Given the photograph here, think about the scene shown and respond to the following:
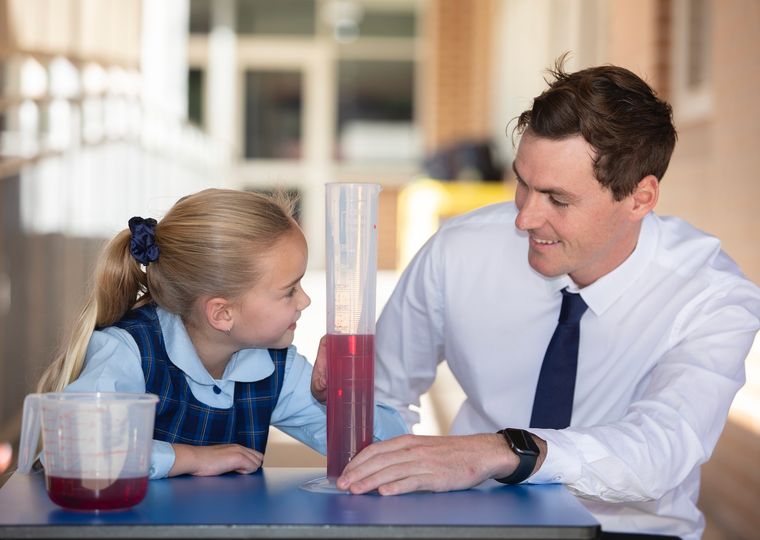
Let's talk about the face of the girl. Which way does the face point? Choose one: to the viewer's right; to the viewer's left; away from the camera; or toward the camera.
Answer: to the viewer's right

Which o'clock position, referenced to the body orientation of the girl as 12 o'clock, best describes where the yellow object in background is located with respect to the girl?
The yellow object in background is roughly at 8 o'clock from the girl.

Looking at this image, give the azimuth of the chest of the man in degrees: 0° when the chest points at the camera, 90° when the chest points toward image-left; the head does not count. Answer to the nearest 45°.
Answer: approximately 45°

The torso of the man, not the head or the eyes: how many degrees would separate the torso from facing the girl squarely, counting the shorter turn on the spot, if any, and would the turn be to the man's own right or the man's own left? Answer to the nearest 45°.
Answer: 0° — they already face them

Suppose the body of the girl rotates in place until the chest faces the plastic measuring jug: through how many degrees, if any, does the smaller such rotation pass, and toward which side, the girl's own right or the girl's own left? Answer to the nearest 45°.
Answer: approximately 45° to the girl's own right

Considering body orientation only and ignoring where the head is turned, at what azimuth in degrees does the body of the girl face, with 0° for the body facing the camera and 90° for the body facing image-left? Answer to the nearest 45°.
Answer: approximately 315°

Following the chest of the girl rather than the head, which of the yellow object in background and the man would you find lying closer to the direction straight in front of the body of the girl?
the man

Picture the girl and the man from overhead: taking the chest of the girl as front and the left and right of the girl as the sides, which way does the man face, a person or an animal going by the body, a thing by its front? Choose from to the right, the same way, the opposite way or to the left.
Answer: to the right

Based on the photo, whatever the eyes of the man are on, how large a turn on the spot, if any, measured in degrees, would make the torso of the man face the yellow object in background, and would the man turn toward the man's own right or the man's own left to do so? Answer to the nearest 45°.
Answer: approximately 135° to the man's own right
